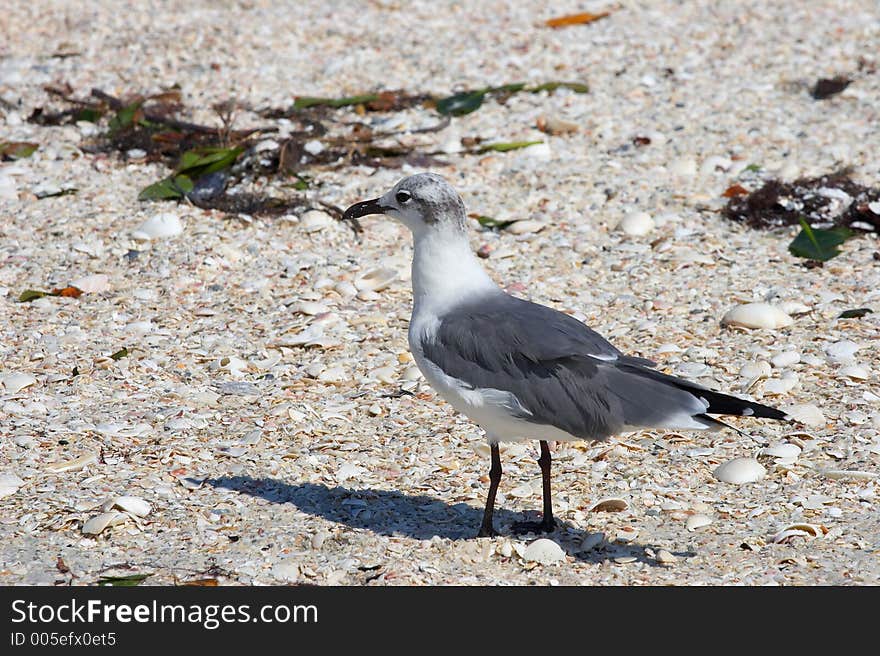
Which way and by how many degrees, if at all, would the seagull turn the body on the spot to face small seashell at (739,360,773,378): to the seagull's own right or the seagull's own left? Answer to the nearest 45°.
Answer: approximately 135° to the seagull's own right

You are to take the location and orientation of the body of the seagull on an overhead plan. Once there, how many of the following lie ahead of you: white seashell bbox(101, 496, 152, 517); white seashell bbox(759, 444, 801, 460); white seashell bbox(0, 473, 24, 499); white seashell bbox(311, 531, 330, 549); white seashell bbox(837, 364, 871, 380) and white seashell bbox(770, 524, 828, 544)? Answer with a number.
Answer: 3

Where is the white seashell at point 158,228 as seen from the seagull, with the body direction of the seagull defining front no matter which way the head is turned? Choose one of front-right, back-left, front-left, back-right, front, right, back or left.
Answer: front-right

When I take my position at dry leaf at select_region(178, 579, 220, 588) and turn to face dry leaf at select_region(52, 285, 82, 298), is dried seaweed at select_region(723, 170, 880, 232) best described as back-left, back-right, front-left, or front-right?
front-right

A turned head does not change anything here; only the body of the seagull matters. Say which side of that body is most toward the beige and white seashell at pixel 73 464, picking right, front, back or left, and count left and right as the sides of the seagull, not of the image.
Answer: front

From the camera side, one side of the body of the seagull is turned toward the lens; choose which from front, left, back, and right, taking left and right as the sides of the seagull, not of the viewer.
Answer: left

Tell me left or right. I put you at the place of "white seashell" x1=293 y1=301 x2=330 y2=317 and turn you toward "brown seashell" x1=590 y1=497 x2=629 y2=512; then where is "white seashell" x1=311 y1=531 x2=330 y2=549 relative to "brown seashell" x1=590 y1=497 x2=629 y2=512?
right

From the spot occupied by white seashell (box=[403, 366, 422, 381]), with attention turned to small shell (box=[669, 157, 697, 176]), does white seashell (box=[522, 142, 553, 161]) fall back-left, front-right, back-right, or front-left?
front-left

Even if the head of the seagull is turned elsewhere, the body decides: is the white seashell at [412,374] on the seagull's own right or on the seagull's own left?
on the seagull's own right

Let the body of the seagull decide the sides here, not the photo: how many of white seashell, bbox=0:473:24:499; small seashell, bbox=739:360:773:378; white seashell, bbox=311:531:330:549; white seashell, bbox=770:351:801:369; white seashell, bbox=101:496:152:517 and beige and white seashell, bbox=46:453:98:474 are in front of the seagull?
4

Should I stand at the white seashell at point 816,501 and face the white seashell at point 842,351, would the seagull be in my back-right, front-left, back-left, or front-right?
back-left

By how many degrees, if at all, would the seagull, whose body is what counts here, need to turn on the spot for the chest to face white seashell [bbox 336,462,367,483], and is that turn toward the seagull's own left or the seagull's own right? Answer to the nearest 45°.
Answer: approximately 45° to the seagull's own right

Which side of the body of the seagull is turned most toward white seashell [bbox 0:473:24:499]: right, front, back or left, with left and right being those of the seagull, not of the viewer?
front

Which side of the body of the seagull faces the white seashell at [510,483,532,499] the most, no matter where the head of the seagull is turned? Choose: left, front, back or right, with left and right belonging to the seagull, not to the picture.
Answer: right
